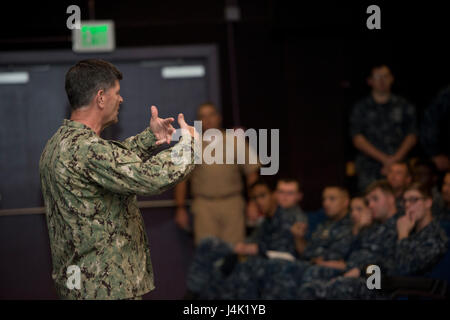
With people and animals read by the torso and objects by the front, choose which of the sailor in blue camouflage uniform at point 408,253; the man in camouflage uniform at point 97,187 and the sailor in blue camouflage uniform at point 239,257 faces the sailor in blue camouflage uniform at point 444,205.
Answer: the man in camouflage uniform

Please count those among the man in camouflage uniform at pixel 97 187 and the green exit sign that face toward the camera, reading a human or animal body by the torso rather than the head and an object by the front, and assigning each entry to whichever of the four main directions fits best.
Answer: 1

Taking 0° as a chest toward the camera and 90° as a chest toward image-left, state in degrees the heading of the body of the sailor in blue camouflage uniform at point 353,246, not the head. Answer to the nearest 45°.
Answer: approximately 45°

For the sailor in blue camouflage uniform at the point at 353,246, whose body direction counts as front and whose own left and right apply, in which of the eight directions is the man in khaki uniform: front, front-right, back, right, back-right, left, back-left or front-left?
right

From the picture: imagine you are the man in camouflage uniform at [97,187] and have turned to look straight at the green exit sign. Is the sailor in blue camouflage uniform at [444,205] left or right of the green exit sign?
right

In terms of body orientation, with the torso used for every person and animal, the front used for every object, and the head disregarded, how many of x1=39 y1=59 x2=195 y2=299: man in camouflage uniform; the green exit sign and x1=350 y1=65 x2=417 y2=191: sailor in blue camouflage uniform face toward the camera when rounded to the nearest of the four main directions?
2

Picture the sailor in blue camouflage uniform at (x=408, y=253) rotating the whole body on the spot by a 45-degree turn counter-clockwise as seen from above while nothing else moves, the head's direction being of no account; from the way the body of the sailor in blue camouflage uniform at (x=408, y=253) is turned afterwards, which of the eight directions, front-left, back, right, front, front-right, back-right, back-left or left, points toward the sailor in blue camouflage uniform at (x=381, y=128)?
back

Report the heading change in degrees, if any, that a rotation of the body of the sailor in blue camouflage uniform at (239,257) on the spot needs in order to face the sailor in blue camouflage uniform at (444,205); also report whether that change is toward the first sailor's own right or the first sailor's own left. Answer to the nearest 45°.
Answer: approximately 135° to the first sailor's own left
